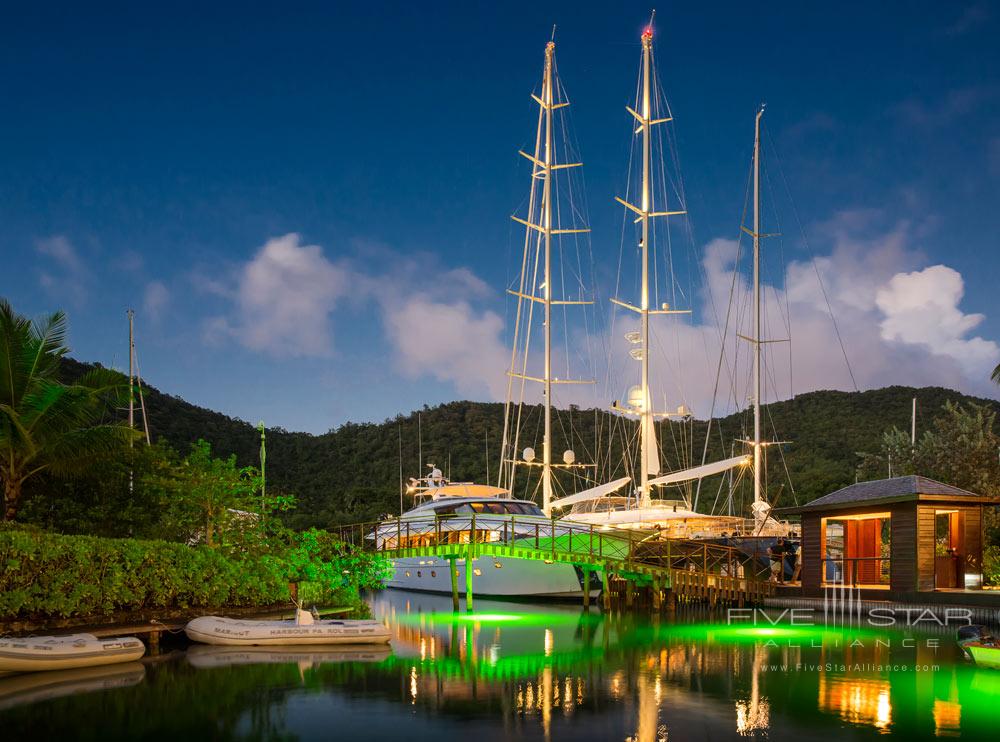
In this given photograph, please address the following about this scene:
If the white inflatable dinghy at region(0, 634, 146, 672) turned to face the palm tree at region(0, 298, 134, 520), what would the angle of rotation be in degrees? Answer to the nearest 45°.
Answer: approximately 90° to its left

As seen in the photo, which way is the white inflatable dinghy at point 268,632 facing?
to the viewer's left

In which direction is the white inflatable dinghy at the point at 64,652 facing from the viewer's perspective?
to the viewer's right

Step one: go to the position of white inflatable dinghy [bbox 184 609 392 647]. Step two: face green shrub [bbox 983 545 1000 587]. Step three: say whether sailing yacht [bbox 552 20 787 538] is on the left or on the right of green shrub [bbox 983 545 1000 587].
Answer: left

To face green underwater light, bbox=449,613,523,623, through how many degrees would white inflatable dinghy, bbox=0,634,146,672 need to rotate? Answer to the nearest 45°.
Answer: approximately 45° to its left

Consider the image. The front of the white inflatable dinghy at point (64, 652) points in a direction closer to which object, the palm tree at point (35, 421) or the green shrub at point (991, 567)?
the green shrub
